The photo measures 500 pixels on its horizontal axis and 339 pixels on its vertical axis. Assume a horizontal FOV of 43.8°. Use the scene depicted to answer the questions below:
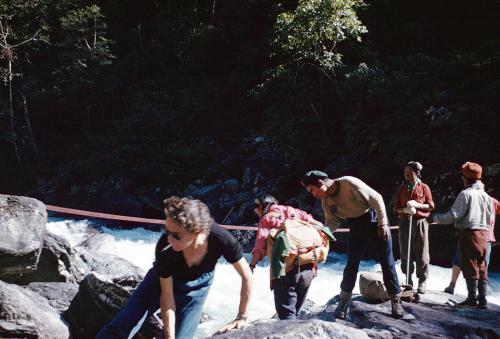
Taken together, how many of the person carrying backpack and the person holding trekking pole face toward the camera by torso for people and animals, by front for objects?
1

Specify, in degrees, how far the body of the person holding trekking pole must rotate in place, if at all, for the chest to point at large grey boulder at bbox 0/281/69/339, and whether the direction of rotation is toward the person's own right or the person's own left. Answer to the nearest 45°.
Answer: approximately 45° to the person's own right

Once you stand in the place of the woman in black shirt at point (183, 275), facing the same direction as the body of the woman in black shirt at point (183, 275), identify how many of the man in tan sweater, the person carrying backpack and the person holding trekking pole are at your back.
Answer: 3

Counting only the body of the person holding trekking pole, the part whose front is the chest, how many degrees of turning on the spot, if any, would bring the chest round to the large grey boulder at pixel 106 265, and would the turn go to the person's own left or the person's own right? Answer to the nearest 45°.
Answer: approximately 90° to the person's own right

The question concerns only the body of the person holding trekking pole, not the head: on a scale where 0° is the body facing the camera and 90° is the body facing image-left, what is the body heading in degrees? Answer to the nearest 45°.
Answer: approximately 0°

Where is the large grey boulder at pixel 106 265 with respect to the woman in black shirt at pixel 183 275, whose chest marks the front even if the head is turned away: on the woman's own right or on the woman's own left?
on the woman's own right

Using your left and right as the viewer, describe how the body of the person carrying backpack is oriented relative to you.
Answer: facing away from the viewer and to the left of the viewer

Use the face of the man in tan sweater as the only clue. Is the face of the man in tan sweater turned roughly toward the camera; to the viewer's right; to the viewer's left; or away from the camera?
to the viewer's left
